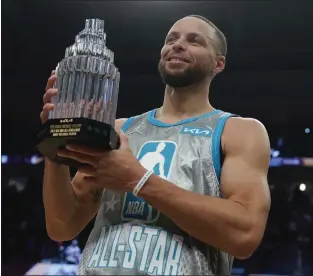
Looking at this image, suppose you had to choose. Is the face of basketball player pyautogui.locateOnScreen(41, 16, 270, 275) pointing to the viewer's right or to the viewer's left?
to the viewer's left

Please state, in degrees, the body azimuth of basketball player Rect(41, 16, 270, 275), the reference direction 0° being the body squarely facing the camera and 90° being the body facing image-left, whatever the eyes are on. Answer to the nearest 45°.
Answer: approximately 45°
